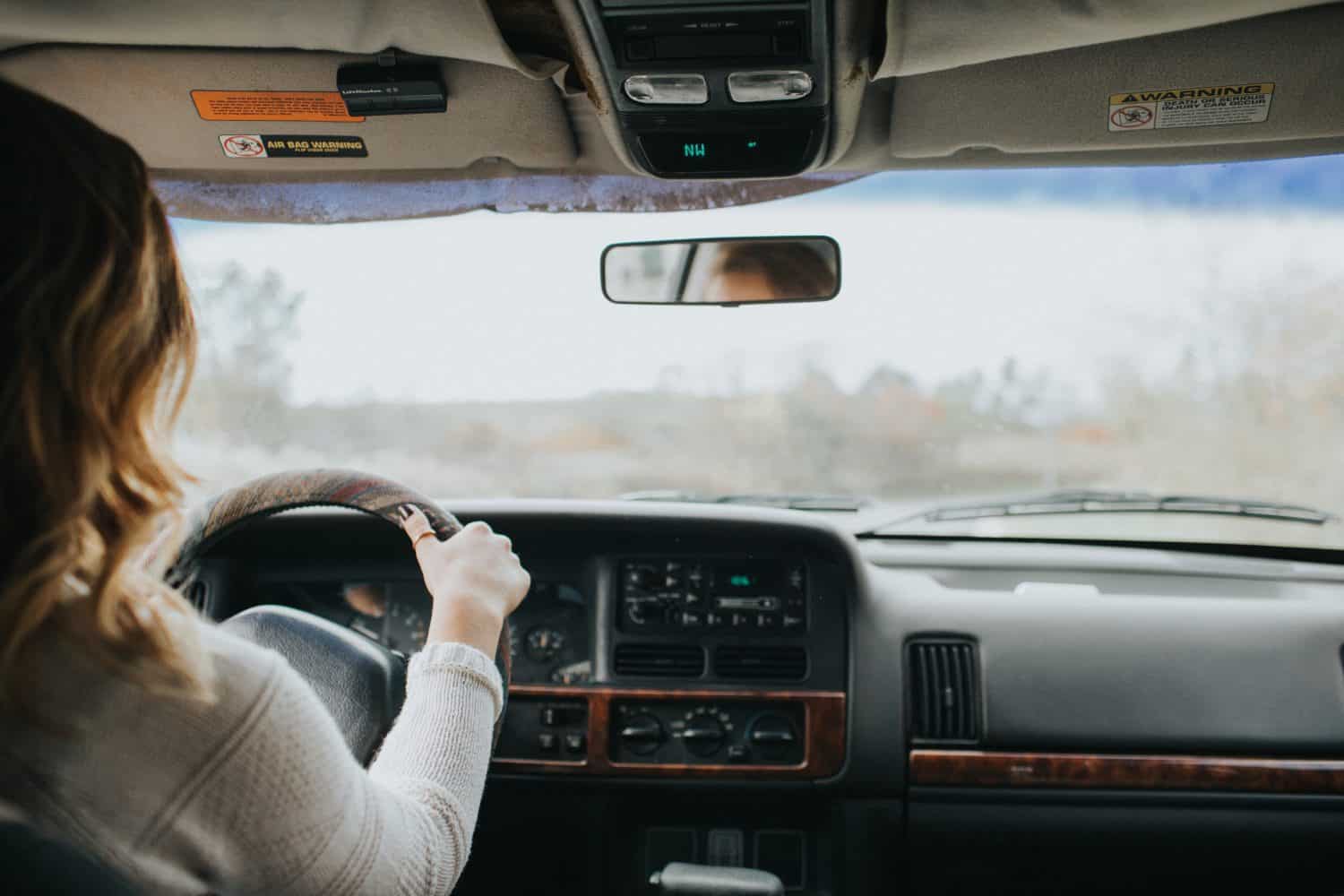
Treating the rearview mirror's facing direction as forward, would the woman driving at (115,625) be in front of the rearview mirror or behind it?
in front

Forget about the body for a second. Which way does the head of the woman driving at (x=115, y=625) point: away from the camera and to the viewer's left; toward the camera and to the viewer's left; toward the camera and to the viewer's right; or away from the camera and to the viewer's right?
away from the camera and to the viewer's right

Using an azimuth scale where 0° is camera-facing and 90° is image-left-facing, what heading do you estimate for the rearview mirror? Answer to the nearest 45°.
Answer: approximately 0°
